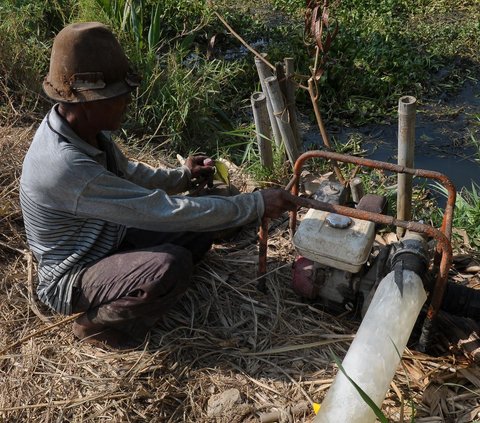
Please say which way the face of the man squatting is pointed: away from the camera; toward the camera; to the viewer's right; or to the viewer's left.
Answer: to the viewer's right

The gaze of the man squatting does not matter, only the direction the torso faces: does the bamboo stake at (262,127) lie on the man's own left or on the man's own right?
on the man's own left

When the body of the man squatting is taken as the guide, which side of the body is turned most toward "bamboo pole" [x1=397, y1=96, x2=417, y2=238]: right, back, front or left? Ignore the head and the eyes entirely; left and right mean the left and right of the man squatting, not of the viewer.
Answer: front

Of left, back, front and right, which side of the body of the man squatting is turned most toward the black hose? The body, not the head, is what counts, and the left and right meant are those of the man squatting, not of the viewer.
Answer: front

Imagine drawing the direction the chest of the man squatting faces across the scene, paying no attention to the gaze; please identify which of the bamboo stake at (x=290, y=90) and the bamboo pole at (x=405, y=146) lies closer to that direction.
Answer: the bamboo pole

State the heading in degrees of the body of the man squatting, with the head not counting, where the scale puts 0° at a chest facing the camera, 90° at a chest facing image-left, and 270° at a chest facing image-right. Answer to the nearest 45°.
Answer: approximately 270°

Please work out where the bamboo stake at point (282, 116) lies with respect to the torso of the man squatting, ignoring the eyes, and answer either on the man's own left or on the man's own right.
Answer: on the man's own left

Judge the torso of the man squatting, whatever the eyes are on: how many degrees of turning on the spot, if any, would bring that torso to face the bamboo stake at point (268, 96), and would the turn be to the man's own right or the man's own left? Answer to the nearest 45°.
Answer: approximately 45° to the man's own left

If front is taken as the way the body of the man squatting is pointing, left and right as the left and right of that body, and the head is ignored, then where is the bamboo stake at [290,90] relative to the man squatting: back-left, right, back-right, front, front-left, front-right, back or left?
front-left

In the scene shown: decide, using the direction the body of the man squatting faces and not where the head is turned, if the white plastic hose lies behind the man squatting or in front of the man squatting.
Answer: in front
